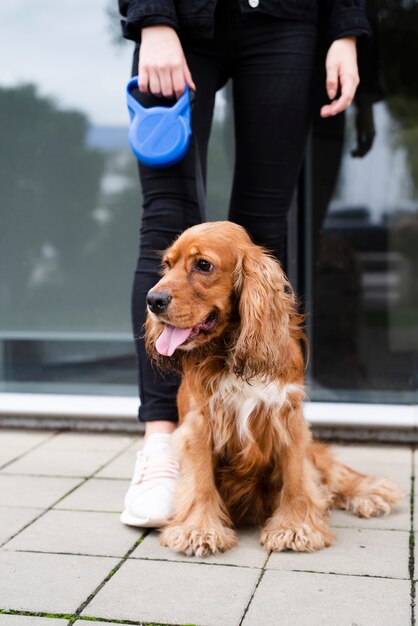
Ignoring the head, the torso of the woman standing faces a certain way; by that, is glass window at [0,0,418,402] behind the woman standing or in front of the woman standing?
behind

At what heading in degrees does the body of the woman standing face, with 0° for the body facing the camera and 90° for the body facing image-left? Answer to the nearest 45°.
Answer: approximately 0°

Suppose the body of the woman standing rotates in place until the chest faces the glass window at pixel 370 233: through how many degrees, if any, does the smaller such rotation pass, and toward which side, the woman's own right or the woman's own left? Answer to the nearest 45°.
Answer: approximately 135° to the woman's own left

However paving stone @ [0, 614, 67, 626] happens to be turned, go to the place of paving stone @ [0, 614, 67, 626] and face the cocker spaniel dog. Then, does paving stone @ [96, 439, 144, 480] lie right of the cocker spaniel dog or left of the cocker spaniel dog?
left
